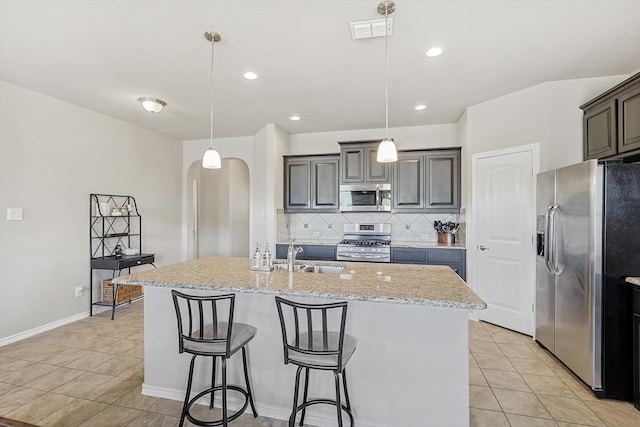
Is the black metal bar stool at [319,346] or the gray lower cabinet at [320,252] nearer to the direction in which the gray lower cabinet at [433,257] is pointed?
the black metal bar stool

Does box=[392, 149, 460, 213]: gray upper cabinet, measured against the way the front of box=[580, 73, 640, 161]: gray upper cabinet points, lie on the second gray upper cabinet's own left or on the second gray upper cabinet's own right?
on the second gray upper cabinet's own right

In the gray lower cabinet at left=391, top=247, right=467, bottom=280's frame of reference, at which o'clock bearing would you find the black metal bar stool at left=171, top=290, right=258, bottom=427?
The black metal bar stool is roughly at 1 o'clock from the gray lower cabinet.

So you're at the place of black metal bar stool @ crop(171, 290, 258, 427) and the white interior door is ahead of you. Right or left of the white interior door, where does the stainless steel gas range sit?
left

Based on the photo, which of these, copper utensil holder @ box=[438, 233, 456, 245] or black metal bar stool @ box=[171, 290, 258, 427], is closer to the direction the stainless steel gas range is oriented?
the black metal bar stool

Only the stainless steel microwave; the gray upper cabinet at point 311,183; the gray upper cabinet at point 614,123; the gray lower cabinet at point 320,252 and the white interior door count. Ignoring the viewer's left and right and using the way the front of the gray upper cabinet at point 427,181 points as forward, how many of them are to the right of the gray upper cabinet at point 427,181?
3

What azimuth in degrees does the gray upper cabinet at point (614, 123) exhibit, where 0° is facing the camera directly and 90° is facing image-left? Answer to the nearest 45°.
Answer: approximately 45°

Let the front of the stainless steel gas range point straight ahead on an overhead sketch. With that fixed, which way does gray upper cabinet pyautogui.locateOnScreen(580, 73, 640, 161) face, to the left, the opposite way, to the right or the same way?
to the right

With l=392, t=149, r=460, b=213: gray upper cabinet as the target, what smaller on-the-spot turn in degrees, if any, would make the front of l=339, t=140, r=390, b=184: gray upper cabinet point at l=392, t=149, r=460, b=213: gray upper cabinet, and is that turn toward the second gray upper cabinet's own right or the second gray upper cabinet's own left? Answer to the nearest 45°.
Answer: approximately 90° to the second gray upper cabinet's own left
